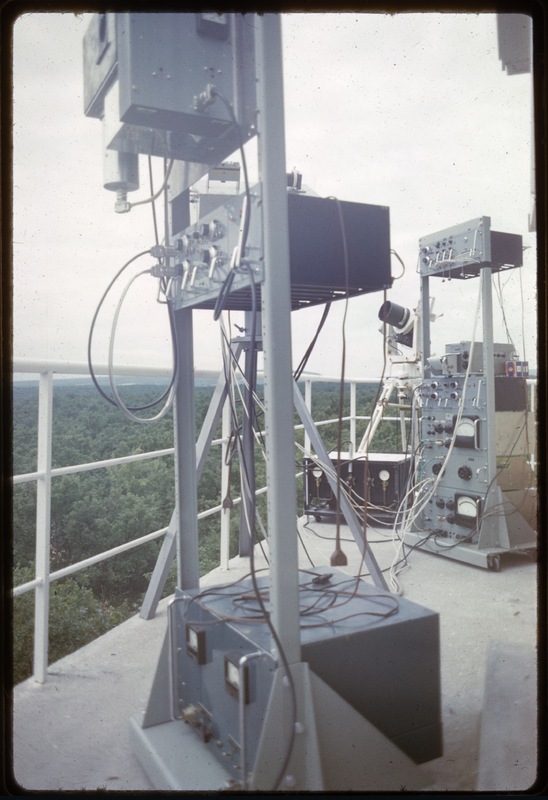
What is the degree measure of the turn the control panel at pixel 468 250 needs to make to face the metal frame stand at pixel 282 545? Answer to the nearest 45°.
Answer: approximately 45° to its left

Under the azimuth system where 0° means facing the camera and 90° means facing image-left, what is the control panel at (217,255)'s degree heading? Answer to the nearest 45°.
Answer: approximately 45°

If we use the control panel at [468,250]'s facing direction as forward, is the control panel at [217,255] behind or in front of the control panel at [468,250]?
in front

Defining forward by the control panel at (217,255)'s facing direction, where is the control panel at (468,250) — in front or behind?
behind

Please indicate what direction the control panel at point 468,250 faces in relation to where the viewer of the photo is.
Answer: facing the viewer and to the left of the viewer

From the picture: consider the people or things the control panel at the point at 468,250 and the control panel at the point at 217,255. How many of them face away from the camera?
0
